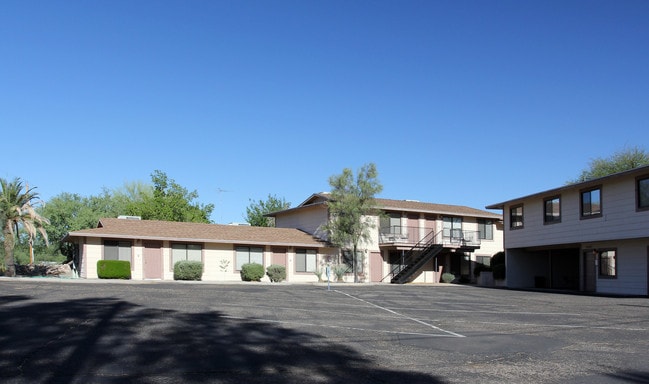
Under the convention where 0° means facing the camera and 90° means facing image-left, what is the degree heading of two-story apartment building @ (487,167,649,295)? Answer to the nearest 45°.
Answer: approximately 45°

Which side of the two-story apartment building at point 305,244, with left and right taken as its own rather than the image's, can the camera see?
front

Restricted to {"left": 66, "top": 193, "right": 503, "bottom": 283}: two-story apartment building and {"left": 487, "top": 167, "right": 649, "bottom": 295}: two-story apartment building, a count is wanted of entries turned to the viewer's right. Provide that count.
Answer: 0

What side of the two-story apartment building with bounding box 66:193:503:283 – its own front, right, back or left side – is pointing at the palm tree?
right
